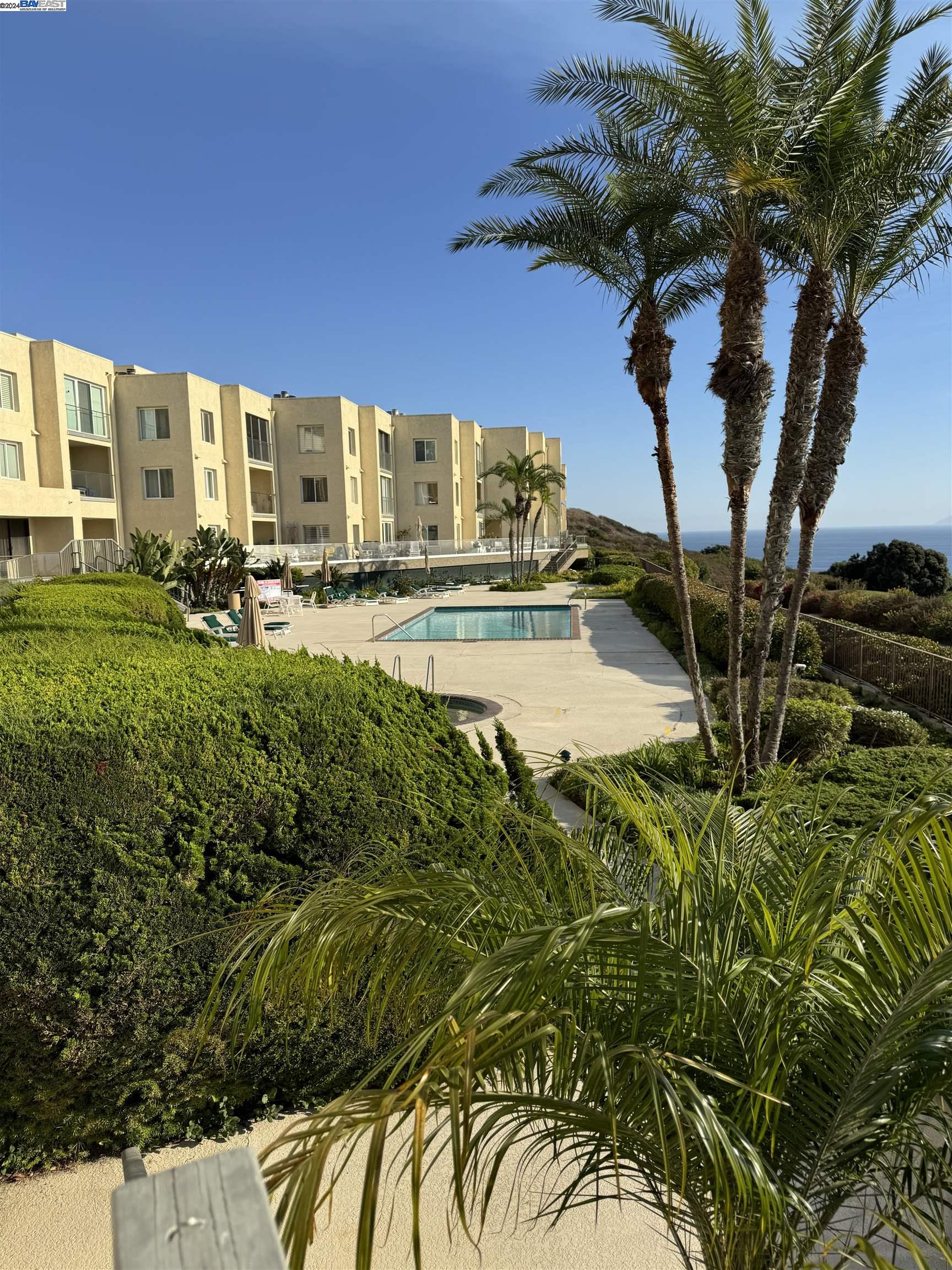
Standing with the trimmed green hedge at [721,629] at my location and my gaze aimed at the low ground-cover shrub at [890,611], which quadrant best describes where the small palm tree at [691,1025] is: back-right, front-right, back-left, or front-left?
back-right

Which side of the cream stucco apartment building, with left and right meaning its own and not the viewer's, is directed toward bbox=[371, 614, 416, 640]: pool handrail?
front

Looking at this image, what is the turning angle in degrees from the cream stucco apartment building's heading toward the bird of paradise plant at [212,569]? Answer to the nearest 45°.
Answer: approximately 45° to its right

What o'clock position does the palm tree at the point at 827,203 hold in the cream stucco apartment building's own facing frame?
The palm tree is roughly at 1 o'clock from the cream stucco apartment building.

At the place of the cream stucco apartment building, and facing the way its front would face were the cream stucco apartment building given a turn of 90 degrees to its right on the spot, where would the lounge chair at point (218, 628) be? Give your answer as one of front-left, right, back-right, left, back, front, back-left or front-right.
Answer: front-left

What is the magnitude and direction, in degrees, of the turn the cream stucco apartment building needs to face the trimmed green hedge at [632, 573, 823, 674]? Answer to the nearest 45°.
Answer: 0° — it already faces it

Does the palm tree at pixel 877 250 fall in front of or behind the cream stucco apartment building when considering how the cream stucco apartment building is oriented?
in front

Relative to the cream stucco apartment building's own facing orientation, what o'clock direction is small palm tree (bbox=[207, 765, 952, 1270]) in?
The small palm tree is roughly at 1 o'clock from the cream stucco apartment building.

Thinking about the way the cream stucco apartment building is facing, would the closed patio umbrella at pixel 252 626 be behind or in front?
in front

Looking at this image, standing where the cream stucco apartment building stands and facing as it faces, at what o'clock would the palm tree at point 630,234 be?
The palm tree is roughly at 1 o'clock from the cream stucco apartment building.

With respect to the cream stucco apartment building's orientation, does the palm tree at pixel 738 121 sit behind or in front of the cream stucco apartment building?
in front

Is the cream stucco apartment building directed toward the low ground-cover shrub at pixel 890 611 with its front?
yes
